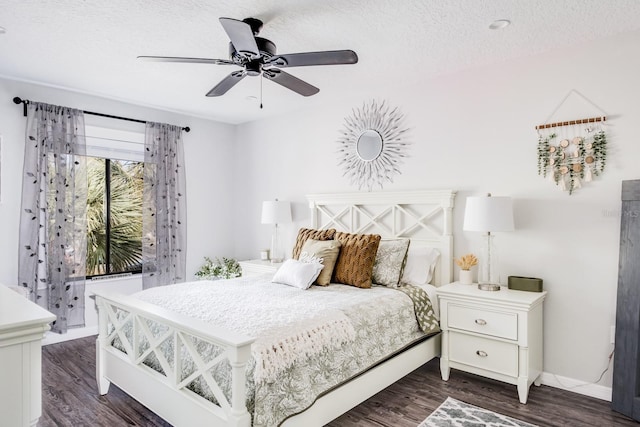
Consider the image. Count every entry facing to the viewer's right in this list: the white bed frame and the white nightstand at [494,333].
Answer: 0

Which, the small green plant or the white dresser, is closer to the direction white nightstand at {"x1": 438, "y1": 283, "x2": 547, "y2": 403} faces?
the white dresser

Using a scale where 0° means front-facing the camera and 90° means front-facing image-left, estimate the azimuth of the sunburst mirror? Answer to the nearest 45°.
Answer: approximately 45°

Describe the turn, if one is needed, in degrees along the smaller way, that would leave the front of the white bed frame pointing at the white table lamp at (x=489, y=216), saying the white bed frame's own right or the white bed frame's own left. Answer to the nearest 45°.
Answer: approximately 135° to the white bed frame's own left

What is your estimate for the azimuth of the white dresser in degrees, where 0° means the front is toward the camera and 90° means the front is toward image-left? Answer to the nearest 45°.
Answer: approximately 225°

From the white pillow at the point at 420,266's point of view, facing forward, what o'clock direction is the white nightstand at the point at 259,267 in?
The white nightstand is roughly at 2 o'clock from the white pillow.

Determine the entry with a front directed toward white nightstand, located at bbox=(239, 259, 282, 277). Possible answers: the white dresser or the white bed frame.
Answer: the white dresser

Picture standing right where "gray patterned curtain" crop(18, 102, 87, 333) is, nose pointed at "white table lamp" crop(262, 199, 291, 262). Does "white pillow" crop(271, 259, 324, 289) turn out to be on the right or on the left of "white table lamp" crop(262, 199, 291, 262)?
right
